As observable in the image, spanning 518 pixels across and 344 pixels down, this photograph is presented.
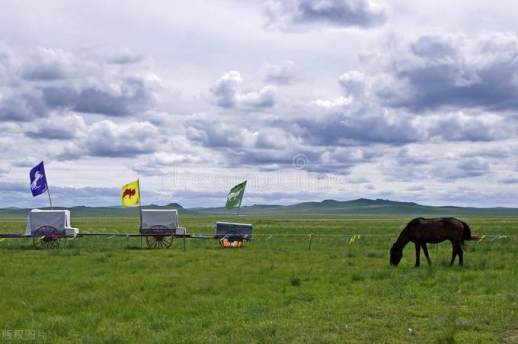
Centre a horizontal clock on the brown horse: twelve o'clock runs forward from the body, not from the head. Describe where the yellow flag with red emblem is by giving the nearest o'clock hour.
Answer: The yellow flag with red emblem is roughly at 1 o'clock from the brown horse.

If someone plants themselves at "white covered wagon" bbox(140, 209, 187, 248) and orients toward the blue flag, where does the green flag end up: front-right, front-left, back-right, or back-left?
back-right

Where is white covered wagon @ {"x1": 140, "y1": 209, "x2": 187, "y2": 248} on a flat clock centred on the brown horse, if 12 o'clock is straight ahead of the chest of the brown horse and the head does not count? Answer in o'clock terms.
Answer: The white covered wagon is roughly at 1 o'clock from the brown horse.

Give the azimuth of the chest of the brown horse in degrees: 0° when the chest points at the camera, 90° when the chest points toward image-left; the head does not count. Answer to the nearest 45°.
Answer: approximately 90°

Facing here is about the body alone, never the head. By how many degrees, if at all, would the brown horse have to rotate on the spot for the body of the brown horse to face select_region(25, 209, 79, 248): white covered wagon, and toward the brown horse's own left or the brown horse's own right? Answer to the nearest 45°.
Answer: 0° — it already faces it
